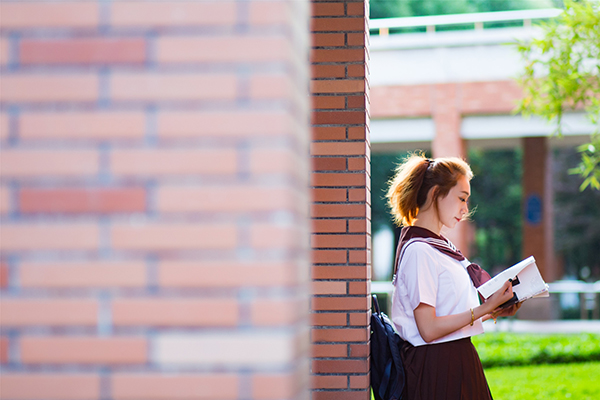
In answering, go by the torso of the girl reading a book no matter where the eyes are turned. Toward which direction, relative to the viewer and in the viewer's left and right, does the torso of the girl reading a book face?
facing to the right of the viewer

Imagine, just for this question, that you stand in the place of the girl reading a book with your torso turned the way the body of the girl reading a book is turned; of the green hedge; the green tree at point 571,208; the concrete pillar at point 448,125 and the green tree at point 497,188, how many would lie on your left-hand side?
4

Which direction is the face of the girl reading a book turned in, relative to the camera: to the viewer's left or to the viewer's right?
to the viewer's right

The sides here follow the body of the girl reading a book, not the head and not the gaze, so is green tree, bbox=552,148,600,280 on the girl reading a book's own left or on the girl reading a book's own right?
on the girl reading a book's own left

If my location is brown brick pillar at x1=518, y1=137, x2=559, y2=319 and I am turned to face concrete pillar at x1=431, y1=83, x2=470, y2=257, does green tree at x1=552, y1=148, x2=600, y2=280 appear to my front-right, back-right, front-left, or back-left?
back-right
